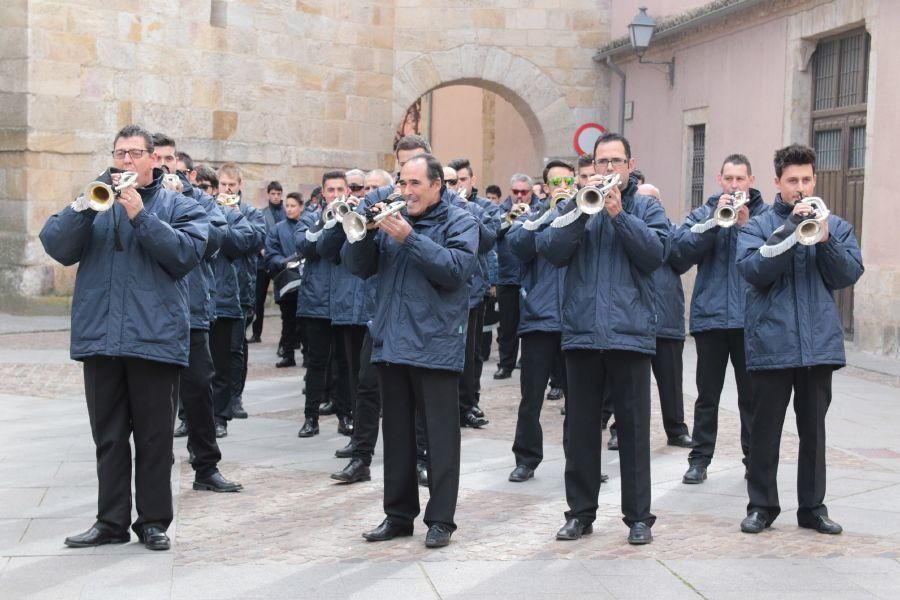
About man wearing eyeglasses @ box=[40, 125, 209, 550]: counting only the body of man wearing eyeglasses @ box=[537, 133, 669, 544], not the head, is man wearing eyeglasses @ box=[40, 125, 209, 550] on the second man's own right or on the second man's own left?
on the second man's own right

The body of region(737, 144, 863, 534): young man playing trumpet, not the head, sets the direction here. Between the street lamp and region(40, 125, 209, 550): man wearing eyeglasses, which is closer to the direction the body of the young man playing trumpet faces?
the man wearing eyeglasses

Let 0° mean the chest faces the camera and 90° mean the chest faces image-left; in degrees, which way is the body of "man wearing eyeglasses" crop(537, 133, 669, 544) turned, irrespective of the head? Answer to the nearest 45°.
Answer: approximately 0°

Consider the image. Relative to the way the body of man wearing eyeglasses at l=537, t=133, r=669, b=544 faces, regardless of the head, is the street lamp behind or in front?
behind

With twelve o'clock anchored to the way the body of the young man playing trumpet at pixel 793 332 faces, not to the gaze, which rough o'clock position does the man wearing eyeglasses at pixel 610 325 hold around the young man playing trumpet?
The man wearing eyeglasses is roughly at 2 o'clock from the young man playing trumpet.

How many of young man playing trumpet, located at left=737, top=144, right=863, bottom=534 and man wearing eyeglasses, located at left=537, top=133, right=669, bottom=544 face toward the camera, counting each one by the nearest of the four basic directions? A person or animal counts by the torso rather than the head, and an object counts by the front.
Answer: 2

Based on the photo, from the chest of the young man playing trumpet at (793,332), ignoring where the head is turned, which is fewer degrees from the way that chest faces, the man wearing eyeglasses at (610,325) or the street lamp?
the man wearing eyeglasses

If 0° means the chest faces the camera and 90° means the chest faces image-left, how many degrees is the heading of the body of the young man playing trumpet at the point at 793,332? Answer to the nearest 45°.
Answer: approximately 0°
